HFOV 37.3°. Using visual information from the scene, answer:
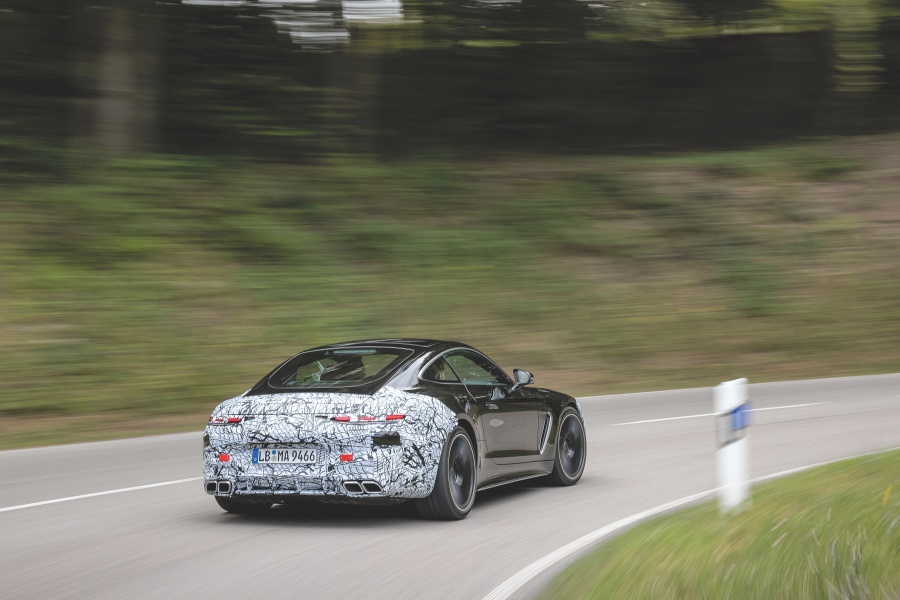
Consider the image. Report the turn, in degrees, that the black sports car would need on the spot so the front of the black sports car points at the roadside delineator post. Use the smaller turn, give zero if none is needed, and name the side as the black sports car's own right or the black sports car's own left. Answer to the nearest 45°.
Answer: approximately 45° to the black sports car's own right

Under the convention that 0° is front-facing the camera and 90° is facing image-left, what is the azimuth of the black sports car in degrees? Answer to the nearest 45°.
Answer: approximately 225°
